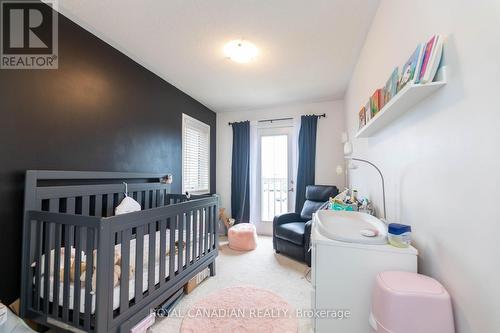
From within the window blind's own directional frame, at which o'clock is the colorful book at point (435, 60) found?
The colorful book is roughly at 1 o'clock from the window blind.

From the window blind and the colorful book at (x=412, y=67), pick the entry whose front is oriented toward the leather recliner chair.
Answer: the window blind

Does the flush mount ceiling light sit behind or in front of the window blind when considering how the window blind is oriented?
in front

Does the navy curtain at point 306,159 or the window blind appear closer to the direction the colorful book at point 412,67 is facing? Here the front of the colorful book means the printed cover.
the window blind

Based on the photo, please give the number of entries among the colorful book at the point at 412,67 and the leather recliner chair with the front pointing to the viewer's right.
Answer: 0

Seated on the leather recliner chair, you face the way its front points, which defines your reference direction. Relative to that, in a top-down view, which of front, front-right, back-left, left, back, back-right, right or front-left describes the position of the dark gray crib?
front

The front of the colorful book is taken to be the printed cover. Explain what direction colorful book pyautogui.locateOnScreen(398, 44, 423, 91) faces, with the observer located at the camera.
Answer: facing the viewer and to the left of the viewer
